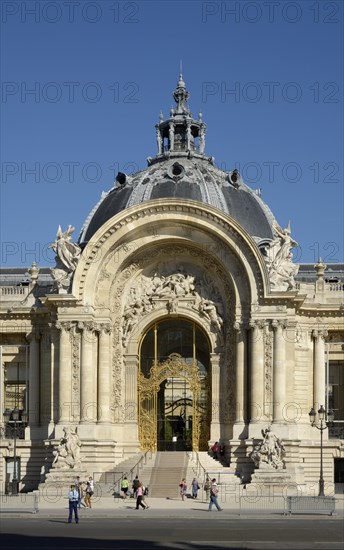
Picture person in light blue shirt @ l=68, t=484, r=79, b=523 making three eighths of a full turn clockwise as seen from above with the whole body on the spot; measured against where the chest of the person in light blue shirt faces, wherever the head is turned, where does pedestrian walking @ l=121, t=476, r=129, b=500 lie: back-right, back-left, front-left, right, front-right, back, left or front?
front-right

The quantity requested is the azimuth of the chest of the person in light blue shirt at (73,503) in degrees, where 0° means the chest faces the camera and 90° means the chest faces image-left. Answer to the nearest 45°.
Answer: approximately 0°

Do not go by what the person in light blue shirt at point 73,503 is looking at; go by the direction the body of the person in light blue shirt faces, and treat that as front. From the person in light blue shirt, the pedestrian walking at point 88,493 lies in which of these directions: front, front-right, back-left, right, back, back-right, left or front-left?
back
